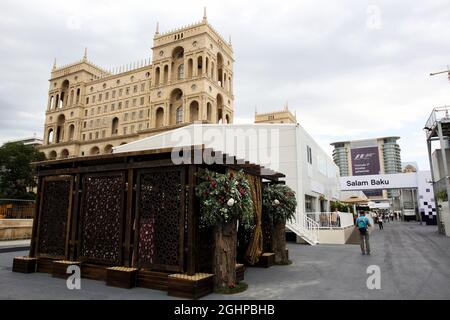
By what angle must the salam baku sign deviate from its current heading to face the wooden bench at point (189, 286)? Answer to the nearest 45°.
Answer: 0° — it already faces it

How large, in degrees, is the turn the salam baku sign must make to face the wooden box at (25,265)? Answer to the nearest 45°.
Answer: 0° — it already faces it

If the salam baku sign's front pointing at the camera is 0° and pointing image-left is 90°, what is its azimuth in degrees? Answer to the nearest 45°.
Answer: approximately 0°

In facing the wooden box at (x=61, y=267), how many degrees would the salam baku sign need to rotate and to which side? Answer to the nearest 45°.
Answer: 0° — it already faces it

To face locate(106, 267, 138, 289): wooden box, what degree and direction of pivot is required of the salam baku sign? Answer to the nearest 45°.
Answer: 0° — it already faces it
